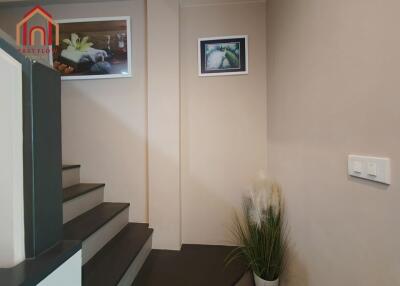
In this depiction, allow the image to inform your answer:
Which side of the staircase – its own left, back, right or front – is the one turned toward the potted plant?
front

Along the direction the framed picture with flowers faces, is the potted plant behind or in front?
in front

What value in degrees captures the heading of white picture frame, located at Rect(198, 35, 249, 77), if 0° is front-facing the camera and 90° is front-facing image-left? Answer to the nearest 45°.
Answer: approximately 0°

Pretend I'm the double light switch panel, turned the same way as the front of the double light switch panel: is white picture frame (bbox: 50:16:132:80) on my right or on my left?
on my right

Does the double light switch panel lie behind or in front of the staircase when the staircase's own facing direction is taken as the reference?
in front

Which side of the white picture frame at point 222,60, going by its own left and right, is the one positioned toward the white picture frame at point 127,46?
right

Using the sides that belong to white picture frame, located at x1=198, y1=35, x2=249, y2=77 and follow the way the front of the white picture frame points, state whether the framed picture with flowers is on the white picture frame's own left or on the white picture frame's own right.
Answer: on the white picture frame's own right

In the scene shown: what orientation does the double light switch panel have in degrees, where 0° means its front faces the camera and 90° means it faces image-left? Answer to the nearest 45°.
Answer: approximately 45°

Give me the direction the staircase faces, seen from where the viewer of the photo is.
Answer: facing the viewer and to the right of the viewer

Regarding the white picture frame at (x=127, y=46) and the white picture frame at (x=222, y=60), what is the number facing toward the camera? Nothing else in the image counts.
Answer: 2

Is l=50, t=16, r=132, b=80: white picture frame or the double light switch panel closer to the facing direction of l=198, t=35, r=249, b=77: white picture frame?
the double light switch panel
